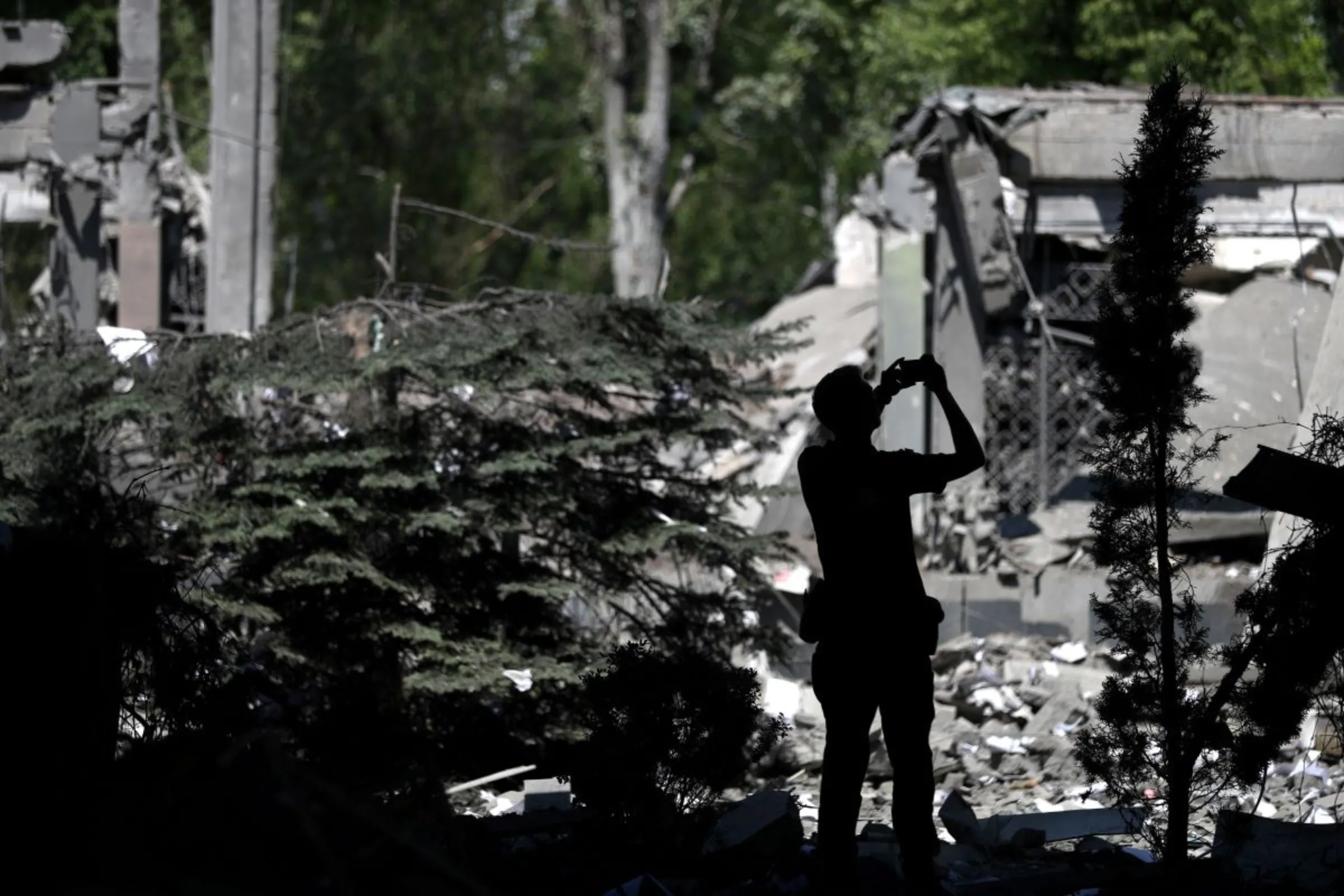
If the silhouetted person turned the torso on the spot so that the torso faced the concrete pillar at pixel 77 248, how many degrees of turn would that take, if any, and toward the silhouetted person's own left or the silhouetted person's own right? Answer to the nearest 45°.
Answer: approximately 90° to the silhouetted person's own left

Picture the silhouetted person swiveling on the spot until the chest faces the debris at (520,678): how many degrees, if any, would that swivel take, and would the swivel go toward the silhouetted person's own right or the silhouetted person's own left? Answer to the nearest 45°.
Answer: approximately 90° to the silhouetted person's own left

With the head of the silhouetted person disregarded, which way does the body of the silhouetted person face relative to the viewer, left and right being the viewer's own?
facing away from the viewer and to the right of the viewer

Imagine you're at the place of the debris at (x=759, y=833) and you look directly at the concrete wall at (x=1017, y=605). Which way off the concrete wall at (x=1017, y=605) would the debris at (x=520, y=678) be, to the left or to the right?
left

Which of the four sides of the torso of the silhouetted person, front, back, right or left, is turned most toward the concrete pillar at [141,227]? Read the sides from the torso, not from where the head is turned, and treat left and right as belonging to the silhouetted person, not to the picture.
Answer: left
